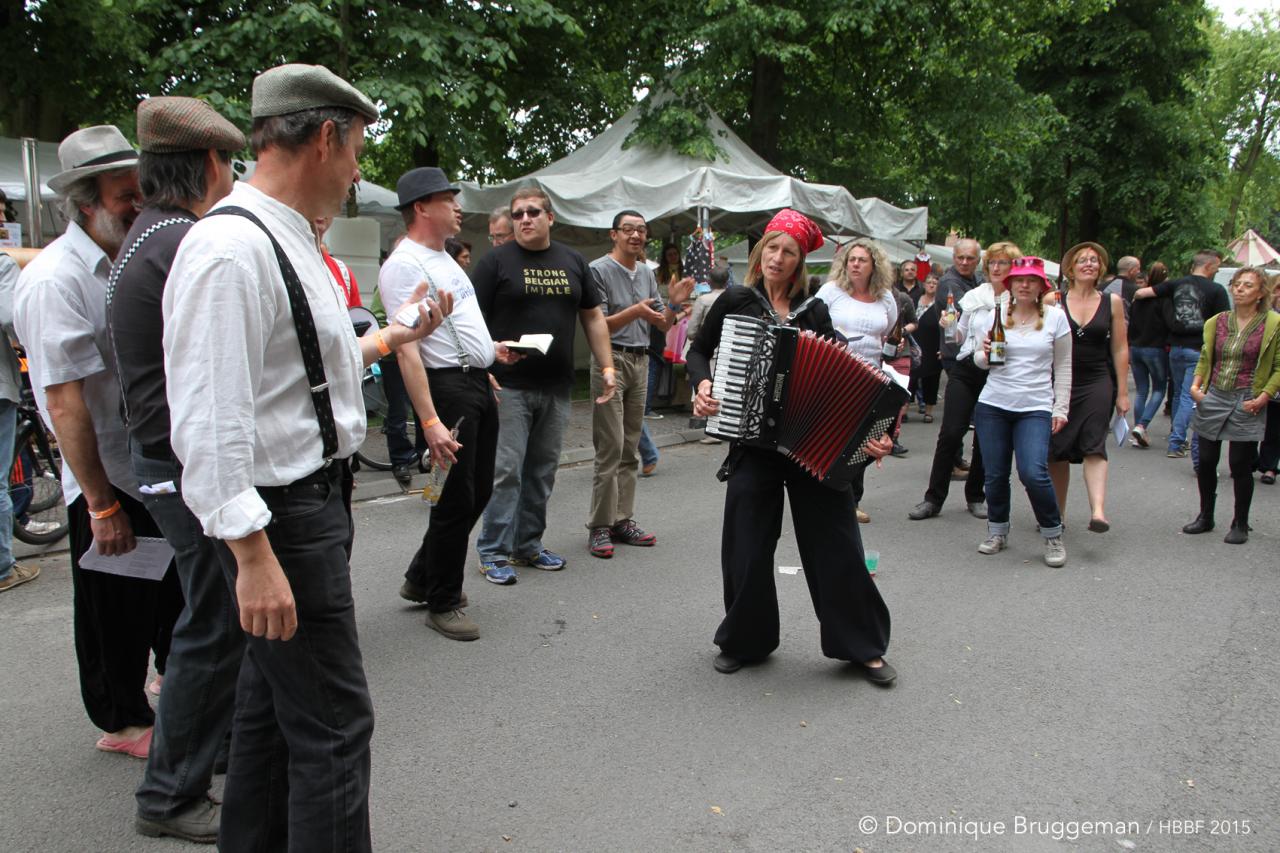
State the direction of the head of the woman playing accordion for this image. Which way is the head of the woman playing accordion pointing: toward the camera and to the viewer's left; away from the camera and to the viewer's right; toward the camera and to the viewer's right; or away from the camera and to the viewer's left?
toward the camera and to the viewer's left

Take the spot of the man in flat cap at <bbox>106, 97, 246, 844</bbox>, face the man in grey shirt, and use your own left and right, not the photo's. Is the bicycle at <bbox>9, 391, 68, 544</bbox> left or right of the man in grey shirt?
left

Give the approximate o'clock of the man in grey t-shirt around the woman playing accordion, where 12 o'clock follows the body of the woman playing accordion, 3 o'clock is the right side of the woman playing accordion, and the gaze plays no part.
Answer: The man in grey t-shirt is roughly at 5 o'clock from the woman playing accordion.

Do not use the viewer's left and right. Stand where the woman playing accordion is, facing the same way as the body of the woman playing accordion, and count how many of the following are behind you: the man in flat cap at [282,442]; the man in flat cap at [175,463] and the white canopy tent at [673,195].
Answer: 1

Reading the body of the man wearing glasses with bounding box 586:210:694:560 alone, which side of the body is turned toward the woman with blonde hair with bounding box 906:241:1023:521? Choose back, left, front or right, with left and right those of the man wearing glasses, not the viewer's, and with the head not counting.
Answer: left

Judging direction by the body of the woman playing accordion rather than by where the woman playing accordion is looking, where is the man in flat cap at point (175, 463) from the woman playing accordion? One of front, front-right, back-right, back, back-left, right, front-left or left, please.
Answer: front-right

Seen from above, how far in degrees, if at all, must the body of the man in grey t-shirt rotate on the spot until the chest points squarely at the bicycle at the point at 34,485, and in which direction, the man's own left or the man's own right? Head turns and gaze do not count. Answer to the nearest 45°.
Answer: approximately 135° to the man's own right

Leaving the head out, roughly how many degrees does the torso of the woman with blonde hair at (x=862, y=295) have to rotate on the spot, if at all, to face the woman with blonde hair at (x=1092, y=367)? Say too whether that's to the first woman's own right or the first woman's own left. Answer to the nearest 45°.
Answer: approximately 90° to the first woman's own left

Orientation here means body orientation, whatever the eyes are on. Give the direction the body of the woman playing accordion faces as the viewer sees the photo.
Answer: toward the camera

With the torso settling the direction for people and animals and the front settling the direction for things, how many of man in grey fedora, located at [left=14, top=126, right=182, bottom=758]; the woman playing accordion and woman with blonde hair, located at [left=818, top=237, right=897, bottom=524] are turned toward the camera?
2

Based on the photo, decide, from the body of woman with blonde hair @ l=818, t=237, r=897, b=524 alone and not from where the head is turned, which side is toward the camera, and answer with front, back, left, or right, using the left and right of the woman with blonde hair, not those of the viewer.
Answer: front

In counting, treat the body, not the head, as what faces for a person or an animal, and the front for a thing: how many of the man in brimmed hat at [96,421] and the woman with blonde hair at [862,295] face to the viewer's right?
1

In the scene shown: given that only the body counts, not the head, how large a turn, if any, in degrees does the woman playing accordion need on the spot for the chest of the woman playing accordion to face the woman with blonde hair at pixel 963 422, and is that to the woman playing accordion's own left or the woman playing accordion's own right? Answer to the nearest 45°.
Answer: approximately 180°

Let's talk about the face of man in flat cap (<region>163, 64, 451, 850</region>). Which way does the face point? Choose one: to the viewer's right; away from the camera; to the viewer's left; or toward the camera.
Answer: to the viewer's right

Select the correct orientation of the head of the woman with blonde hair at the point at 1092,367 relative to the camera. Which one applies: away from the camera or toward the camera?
toward the camera

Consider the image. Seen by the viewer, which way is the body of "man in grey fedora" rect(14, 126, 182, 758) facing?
to the viewer's right

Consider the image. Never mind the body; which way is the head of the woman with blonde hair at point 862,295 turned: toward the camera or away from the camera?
toward the camera

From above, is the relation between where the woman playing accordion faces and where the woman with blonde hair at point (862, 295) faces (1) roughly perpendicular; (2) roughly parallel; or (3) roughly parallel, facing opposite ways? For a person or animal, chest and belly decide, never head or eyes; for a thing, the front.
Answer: roughly parallel

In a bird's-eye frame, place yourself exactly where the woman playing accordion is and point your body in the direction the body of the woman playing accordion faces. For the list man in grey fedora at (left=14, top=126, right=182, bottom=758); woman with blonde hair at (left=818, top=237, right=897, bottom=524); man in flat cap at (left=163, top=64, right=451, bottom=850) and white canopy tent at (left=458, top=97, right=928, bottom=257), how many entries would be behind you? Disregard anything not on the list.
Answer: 2

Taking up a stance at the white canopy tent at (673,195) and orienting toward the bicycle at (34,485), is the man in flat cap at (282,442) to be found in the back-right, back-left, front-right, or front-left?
front-left
